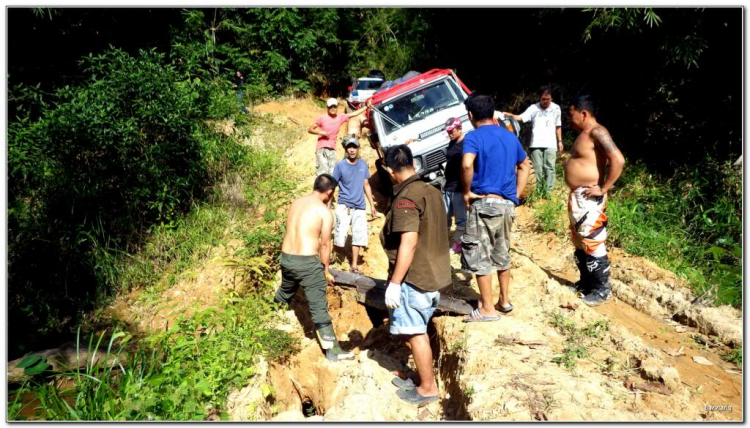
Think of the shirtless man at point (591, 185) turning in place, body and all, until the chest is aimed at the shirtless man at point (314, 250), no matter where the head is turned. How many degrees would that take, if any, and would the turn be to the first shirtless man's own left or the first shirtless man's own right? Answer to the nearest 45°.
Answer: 0° — they already face them

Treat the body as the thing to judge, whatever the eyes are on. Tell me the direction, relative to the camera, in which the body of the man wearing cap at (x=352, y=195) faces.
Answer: toward the camera

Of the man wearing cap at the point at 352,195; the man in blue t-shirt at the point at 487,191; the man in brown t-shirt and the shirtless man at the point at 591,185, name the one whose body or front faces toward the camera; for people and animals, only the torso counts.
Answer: the man wearing cap

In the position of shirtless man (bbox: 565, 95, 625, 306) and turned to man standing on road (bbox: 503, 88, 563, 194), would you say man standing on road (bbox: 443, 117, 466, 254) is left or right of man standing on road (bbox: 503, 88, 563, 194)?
left

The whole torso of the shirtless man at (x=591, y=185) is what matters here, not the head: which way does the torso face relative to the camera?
to the viewer's left

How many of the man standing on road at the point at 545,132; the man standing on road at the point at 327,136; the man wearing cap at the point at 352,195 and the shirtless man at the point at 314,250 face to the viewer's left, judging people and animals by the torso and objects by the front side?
0

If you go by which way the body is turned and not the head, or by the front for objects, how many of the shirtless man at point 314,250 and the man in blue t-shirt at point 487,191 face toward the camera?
0

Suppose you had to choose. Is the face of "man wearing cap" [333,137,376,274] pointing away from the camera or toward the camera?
toward the camera

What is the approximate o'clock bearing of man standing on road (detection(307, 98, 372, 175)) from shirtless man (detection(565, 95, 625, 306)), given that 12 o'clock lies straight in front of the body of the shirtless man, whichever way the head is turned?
The man standing on road is roughly at 1 o'clock from the shirtless man.

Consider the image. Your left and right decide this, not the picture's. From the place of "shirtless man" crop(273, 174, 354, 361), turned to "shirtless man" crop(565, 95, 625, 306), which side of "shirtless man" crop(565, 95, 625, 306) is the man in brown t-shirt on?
right

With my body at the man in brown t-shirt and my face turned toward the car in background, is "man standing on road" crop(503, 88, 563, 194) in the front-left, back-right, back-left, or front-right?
front-right

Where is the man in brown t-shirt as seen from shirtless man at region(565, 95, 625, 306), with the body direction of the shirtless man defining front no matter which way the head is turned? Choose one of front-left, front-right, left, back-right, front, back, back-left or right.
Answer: front-left
